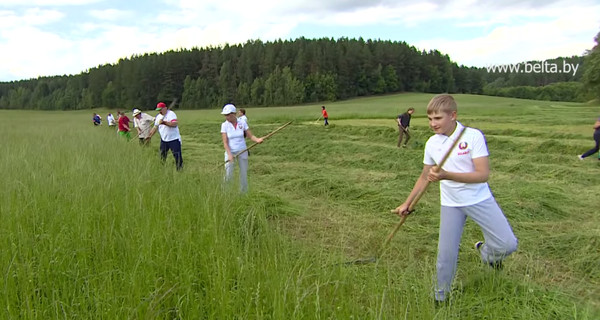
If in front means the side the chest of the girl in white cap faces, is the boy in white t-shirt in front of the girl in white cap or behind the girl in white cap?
in front

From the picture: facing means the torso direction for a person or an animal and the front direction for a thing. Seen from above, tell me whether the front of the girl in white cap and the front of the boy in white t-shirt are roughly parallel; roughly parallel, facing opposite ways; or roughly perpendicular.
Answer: roughly parallel

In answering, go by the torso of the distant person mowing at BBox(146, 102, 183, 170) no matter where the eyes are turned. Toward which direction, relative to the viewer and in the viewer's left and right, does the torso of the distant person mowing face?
facing the viewer and to the left of the viewer

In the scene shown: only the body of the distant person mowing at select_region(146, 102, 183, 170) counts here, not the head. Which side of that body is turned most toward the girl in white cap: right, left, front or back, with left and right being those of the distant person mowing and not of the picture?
left

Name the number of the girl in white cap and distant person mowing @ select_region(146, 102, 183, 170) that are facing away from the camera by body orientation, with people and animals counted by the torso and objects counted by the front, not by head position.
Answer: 0

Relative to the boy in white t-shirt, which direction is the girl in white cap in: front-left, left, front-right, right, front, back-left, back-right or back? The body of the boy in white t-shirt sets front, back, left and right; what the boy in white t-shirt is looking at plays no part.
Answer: right

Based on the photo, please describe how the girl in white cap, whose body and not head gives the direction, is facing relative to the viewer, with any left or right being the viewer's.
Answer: facing the viewer

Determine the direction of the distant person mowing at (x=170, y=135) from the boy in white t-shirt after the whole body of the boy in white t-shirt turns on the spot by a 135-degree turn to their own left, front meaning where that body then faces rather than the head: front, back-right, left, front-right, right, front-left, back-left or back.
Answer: back-left
